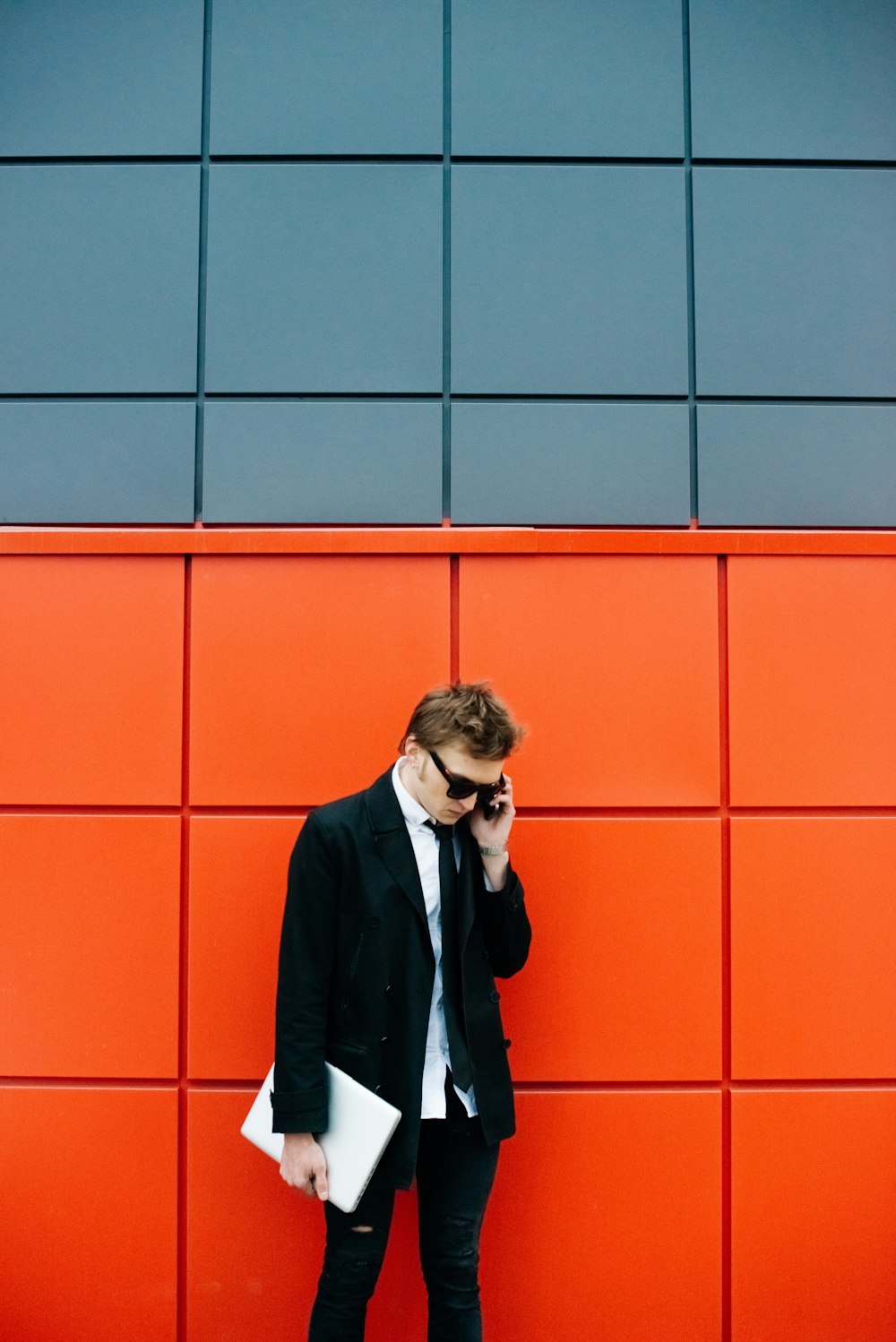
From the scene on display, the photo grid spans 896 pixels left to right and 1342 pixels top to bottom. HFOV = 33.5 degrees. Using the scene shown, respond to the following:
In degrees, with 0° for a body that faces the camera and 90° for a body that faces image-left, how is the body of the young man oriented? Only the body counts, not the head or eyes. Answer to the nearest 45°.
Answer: approximately 315°
